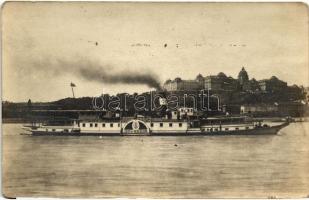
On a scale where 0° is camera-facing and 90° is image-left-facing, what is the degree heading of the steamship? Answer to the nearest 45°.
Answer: approximately 270°
